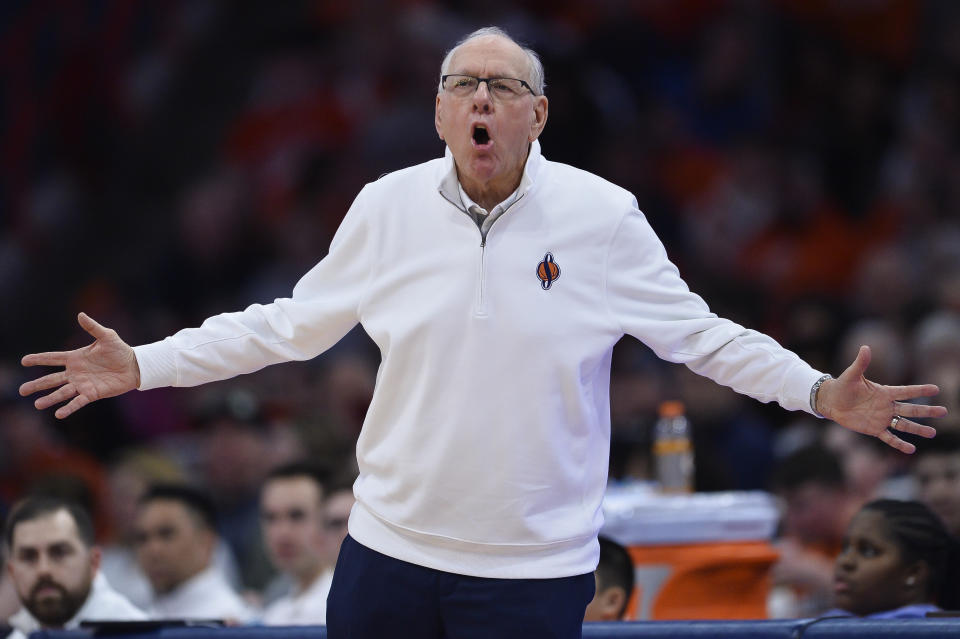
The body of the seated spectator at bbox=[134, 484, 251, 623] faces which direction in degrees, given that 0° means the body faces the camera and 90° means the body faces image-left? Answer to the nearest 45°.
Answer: approximately 45°

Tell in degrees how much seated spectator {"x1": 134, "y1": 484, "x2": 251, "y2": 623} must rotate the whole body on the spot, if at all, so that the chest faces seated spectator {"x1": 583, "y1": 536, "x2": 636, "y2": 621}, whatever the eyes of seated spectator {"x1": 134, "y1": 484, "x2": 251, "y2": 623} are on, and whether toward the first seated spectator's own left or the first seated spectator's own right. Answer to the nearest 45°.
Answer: approximately 90° to the first seated spectator's own left

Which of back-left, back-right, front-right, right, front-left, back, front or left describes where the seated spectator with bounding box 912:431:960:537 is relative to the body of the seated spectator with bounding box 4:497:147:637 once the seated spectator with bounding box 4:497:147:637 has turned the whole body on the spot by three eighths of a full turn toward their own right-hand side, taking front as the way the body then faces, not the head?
back-right

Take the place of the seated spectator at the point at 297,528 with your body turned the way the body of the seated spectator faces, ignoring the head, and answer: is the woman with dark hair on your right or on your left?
on your left

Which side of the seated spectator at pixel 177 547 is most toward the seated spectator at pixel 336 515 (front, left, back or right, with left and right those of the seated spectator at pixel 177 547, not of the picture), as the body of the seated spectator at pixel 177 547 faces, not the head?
left

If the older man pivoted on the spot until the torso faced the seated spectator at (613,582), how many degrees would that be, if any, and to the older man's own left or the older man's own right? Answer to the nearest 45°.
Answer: approximately 180°

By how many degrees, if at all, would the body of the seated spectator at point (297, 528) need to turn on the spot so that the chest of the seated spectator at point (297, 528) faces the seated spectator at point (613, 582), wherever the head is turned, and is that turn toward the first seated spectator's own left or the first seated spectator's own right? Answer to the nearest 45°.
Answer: approximately 90° to the first seated spectator's own left

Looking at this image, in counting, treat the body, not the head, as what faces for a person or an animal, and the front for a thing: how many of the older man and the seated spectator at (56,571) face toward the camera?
2
